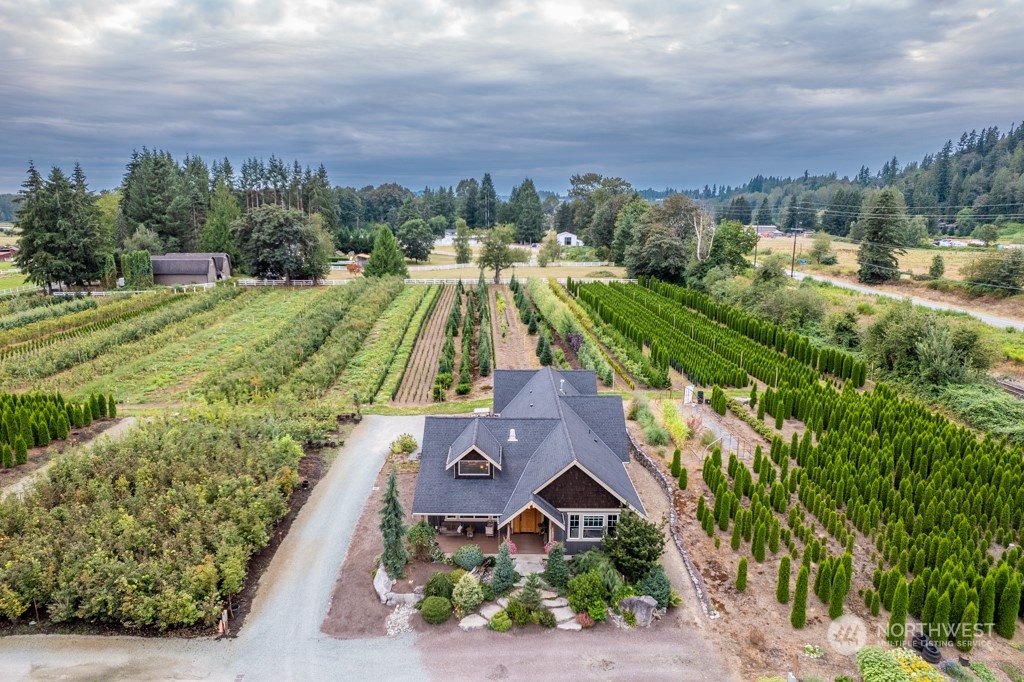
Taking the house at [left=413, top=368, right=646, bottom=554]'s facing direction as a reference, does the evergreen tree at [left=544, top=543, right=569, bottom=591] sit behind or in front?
in front

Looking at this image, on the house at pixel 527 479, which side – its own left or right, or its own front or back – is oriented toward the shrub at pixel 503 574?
front

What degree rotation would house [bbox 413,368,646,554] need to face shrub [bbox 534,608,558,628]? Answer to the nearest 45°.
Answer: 0° — it already faces it

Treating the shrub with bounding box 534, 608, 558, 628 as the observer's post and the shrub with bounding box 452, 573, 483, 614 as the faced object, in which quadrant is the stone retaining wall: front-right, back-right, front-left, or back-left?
back-right

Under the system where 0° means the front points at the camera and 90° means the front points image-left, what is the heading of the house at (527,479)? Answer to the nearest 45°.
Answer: approximately 0°

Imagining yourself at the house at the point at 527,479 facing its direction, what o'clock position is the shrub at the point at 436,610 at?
The shrub is roughly at 1 o'clock from the house.

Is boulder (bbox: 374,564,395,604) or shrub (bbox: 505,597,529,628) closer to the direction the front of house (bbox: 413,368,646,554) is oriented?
the shrub

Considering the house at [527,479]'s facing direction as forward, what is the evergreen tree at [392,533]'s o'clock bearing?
The evergreen tree is roughly at 2 o'clock from the house.

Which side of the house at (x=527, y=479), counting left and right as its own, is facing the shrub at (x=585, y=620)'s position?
front
